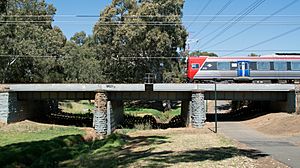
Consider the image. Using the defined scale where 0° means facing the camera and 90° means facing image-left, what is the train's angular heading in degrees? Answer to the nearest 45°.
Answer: approximately 90°

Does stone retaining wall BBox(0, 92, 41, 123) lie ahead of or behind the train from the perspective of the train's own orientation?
ahead
